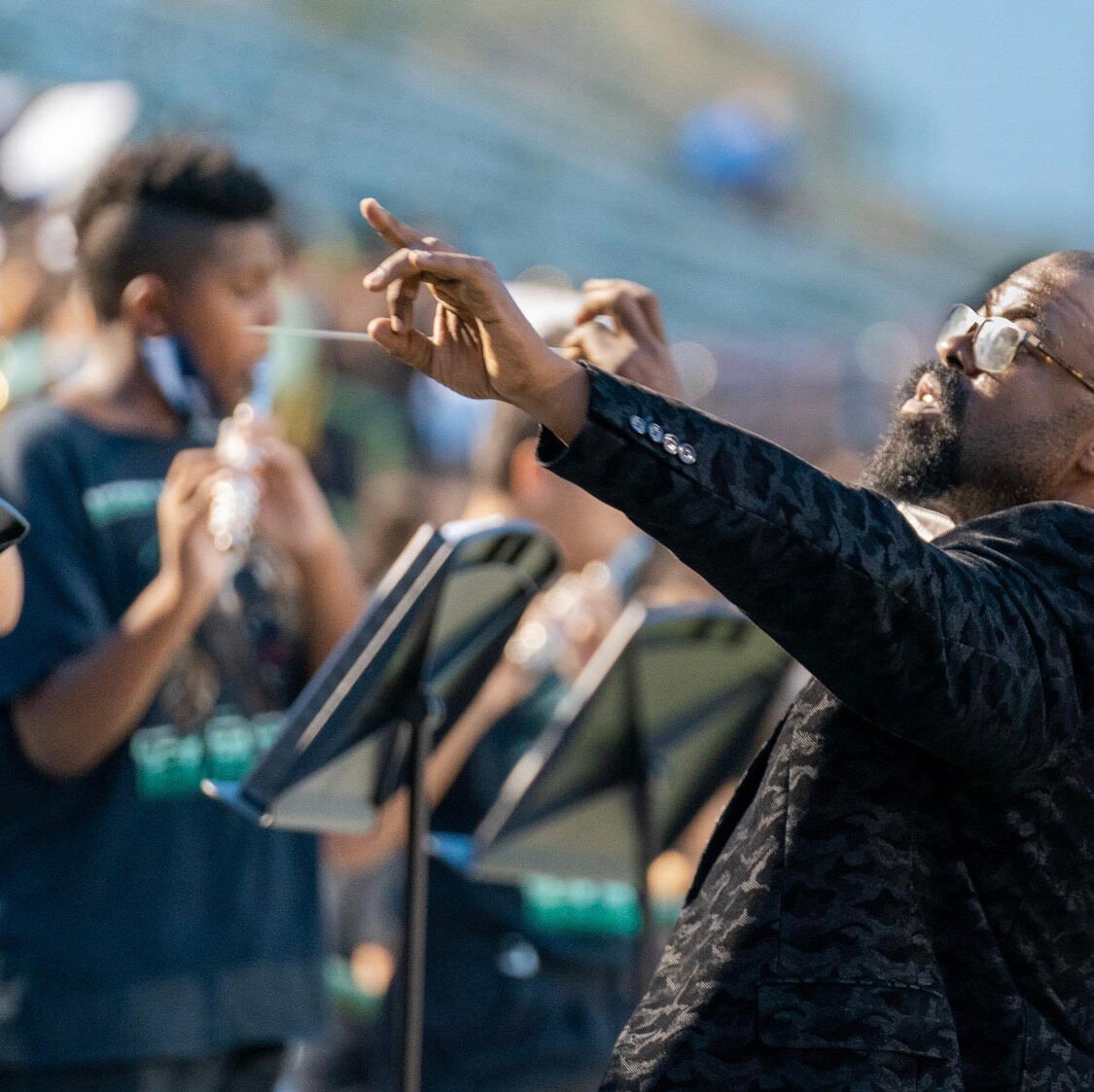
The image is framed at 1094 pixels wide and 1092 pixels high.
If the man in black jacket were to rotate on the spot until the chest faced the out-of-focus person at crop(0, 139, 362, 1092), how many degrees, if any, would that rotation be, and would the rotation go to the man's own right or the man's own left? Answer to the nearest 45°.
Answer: approximately 45° to the man's own right

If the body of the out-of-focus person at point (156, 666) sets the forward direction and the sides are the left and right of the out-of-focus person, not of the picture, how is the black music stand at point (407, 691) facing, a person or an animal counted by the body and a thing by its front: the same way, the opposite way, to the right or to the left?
the opposite way

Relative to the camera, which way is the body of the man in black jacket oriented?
to the viewer's left

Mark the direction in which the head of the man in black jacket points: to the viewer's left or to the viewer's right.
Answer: to the viewer's left

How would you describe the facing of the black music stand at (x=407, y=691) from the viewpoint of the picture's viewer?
facing away from the viewer and to the left of the viewer

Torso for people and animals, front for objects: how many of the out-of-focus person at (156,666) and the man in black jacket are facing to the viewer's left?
1

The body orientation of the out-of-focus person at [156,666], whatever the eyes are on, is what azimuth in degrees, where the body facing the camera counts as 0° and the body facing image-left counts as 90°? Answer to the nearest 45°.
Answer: approximately 315°
